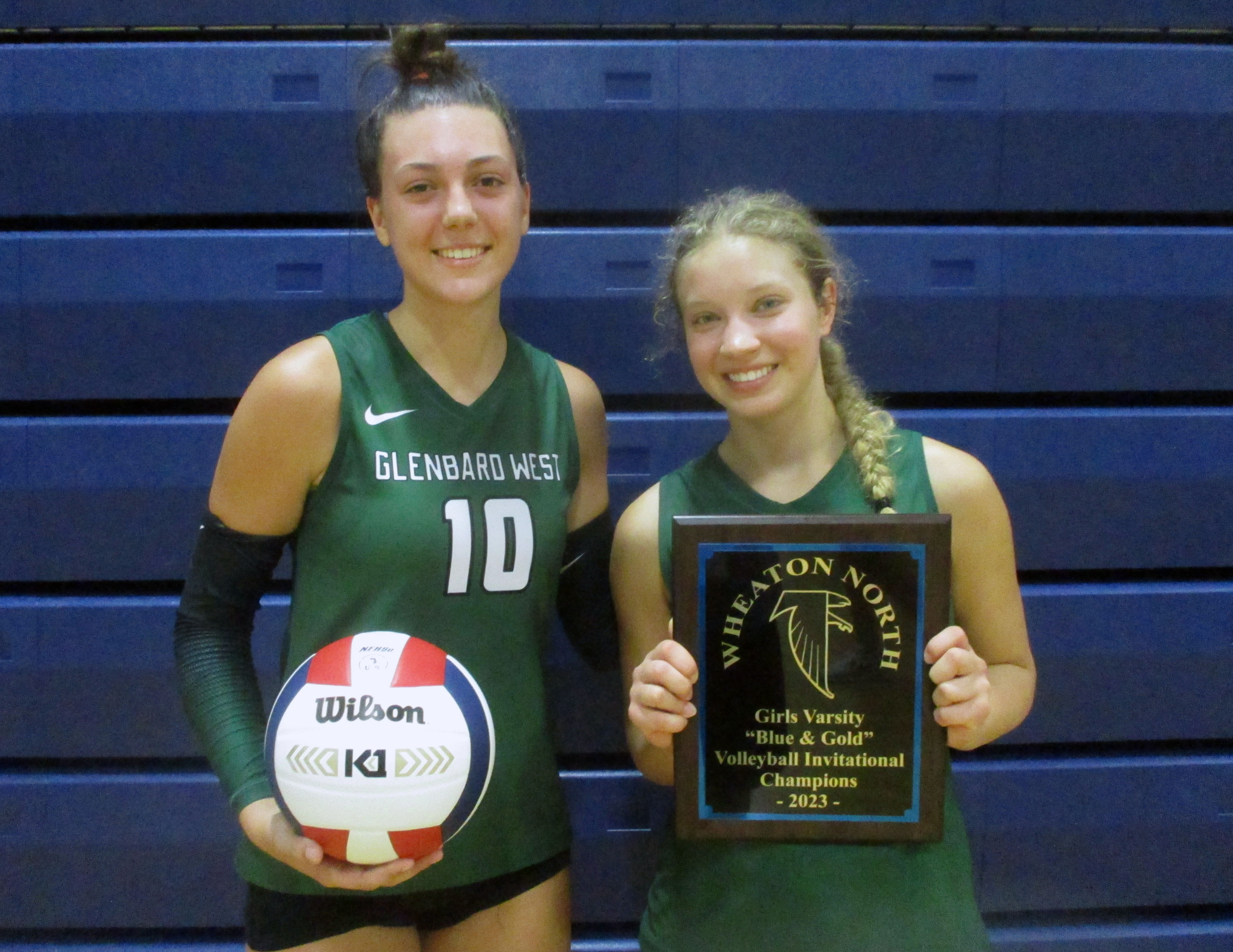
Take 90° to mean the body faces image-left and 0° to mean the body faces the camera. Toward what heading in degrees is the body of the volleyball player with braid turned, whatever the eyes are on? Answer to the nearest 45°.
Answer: approximately 0°
